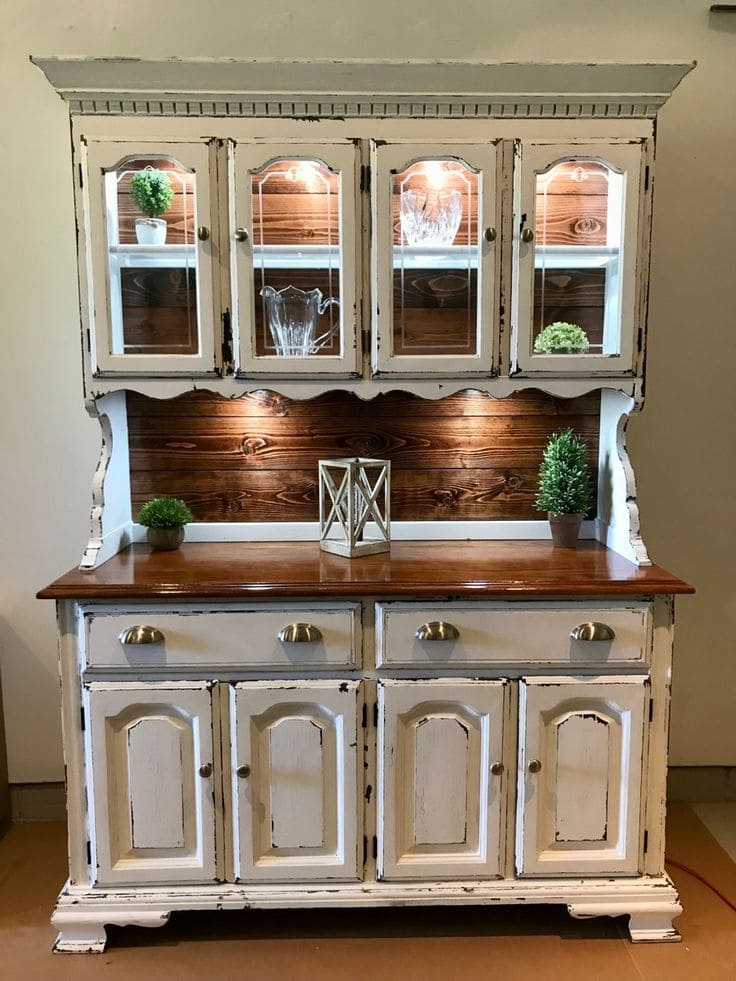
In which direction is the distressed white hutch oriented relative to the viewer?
toward the camera
